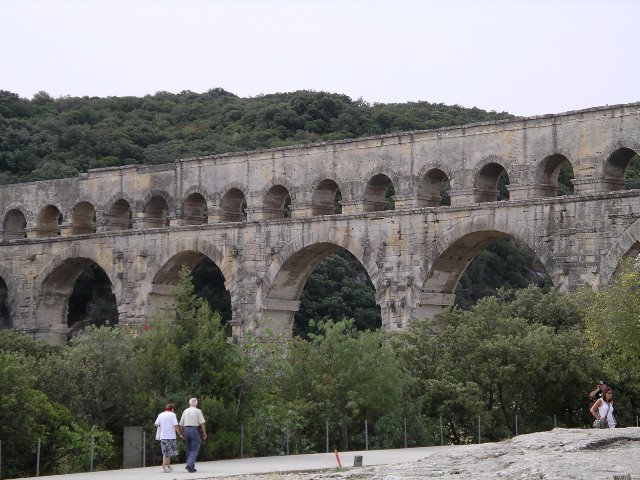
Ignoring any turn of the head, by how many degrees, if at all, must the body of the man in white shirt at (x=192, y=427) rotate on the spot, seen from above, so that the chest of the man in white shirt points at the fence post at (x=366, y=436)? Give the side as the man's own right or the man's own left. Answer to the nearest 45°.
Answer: approximately 45° to the man's own right

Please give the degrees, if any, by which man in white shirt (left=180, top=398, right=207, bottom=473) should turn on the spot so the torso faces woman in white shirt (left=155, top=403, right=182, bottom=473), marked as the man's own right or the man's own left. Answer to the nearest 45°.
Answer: approximately 45° to the man's own left

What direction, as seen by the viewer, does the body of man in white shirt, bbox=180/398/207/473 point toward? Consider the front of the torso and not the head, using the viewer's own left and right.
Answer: facing away from the viewer

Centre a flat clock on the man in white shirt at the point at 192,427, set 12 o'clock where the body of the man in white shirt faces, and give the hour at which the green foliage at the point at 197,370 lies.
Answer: The green foliage is roughly at 12 o'clock from the man in white shirt.

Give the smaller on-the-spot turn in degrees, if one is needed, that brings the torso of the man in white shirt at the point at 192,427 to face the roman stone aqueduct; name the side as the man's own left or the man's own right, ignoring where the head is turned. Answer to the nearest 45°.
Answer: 0° — they already face it
